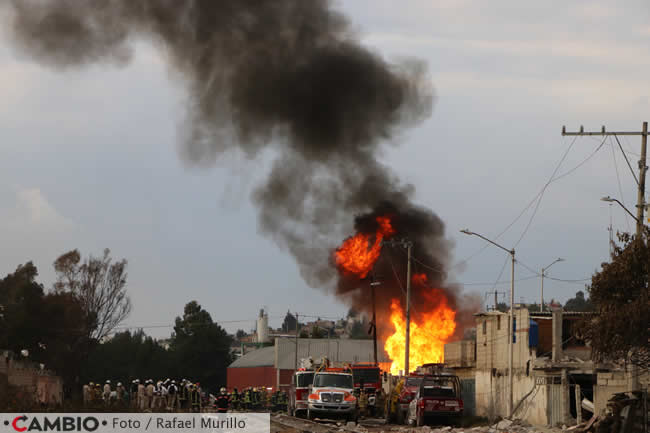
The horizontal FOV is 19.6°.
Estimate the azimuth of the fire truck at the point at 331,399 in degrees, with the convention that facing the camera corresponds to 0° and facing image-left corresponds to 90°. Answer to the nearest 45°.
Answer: approximately 0°

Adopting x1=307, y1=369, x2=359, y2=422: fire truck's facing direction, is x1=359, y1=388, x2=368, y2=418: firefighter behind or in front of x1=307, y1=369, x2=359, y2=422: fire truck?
behind

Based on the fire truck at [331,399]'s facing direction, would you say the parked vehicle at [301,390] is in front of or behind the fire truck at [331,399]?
behind

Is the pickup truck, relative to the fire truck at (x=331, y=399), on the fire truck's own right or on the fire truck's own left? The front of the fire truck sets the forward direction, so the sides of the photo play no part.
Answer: on the fire truck's own left

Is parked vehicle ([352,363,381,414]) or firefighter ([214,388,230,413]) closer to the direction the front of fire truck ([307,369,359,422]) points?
the firefighter
